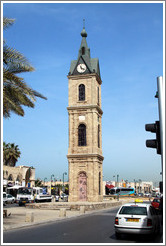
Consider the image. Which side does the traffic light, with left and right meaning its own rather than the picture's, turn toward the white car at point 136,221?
right

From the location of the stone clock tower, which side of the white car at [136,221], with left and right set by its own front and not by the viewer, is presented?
front

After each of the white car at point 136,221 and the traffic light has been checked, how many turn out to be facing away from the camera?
1

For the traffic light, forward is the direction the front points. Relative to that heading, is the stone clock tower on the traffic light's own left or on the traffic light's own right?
on the traffic light's own right

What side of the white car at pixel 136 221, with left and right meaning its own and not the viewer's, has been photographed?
back
